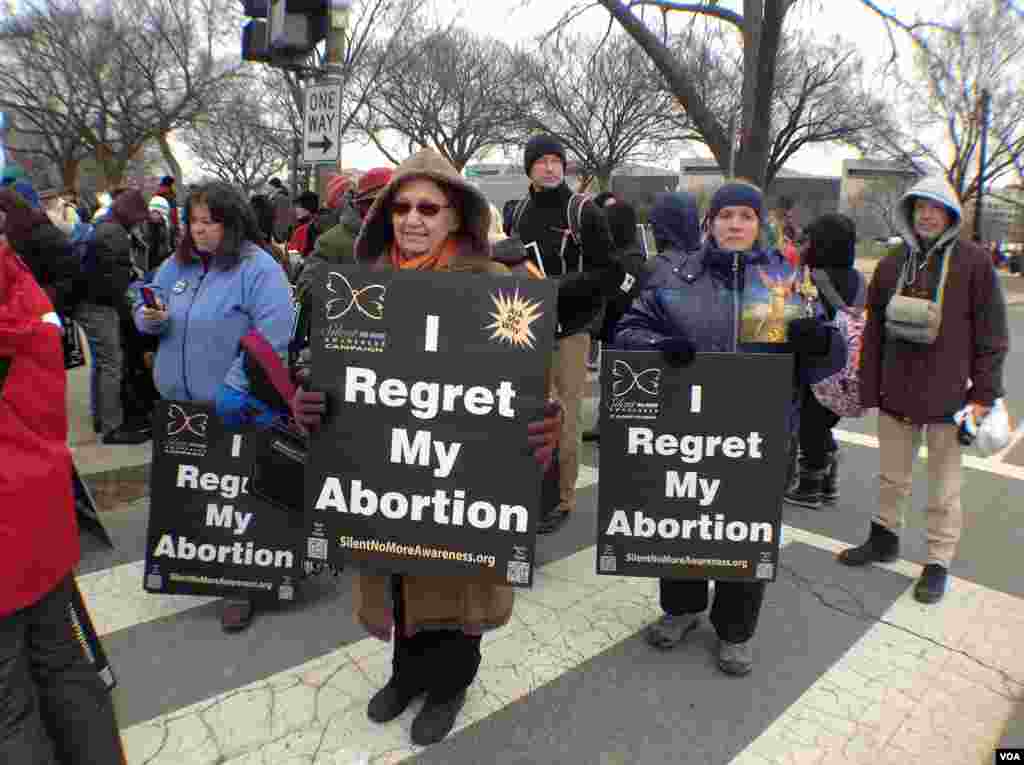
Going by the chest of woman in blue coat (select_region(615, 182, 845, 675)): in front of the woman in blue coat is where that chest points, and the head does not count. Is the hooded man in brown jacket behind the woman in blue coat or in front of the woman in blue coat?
behind

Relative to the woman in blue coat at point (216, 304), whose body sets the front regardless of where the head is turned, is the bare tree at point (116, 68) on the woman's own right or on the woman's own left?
on the woman's own right

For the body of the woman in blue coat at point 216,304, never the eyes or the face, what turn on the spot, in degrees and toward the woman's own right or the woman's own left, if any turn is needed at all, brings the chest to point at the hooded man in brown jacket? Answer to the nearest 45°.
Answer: approximately 135° to the woman's own left

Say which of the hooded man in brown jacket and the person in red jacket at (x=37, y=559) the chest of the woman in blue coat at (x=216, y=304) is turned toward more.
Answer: the person in red jacket

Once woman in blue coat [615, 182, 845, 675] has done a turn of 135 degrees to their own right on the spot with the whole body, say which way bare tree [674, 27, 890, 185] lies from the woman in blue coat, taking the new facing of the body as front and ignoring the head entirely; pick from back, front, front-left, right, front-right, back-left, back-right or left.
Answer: front-right
